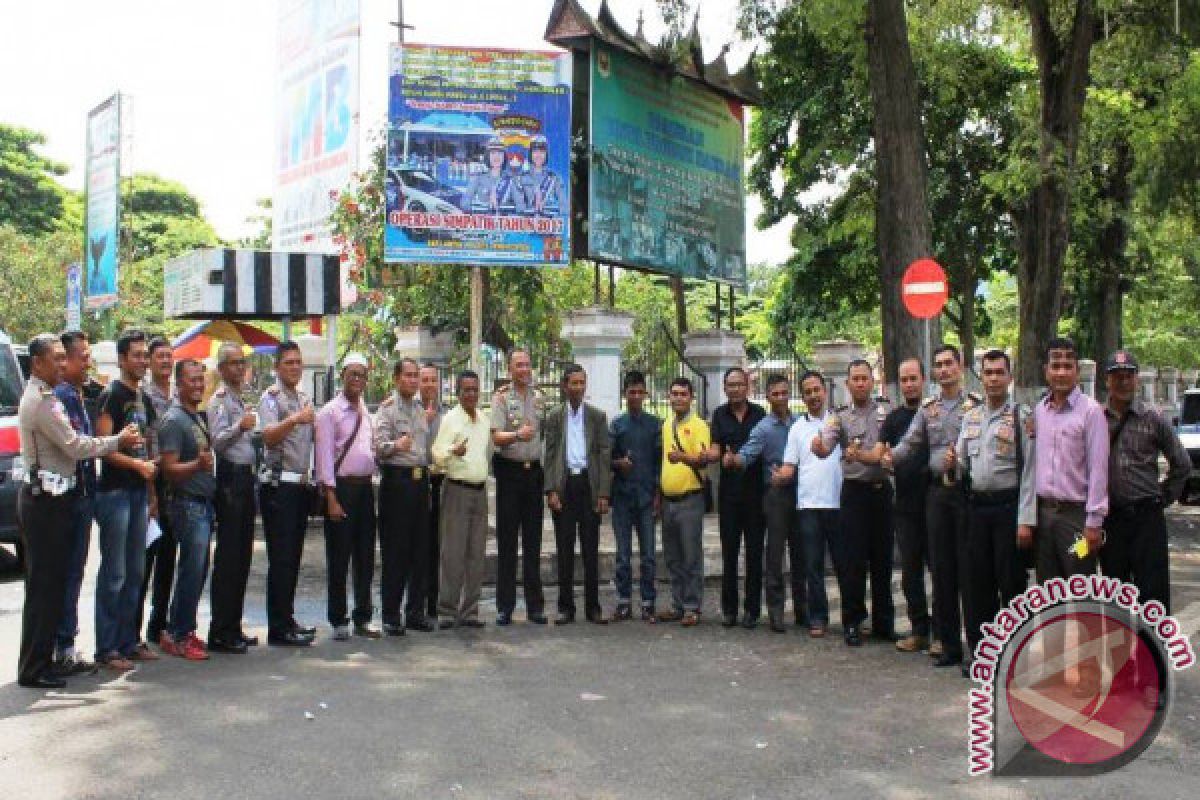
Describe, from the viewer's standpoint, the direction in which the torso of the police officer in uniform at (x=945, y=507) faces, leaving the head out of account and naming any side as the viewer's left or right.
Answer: facing the viewer and to the left of the viewer

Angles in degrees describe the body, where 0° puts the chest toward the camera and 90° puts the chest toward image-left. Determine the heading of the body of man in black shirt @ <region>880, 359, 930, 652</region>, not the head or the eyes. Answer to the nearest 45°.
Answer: approximately 45°

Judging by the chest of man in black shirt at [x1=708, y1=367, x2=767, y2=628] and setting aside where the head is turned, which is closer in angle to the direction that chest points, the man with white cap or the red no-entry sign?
the man with white cap

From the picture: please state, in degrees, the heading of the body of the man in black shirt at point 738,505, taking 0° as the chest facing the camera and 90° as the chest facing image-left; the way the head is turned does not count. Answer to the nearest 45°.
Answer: approximately 0°

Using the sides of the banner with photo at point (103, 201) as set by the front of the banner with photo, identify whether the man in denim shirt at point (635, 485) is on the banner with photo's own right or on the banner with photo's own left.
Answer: on the banner with photo's own left

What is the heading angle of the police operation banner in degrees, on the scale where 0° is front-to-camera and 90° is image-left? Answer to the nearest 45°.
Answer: approximately 0°

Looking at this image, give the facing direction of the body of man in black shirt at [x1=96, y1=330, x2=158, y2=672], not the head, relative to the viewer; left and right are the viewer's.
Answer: facing the viewer and to the right of the viewer

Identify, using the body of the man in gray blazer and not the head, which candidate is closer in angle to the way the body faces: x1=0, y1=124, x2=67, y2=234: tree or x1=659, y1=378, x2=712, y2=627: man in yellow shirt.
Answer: the man in yellow shirt

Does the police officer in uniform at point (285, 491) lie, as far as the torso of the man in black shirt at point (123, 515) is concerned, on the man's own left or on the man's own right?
on the man's own left

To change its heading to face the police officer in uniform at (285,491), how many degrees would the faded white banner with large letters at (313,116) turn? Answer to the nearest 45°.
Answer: approximately 45° to its left
